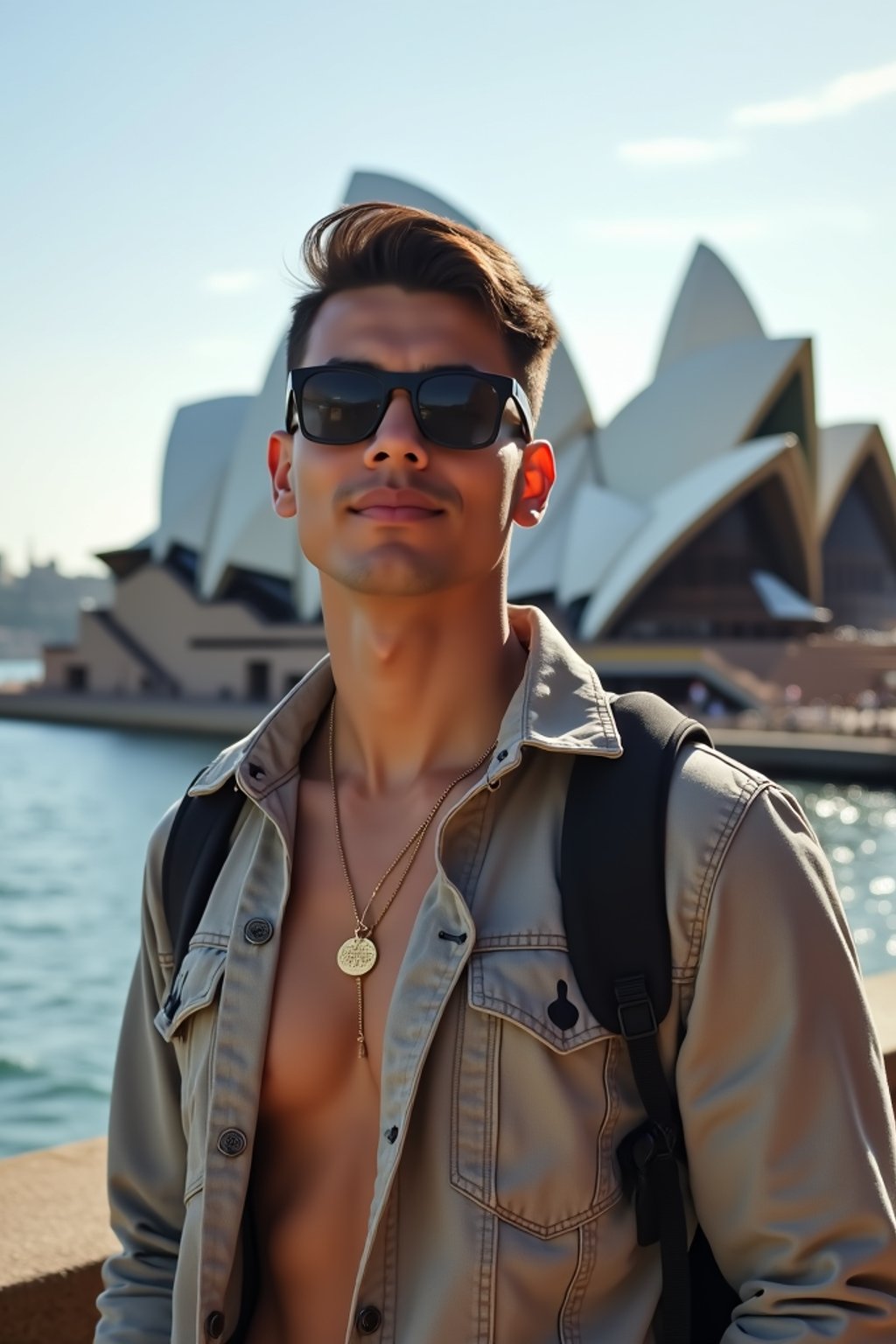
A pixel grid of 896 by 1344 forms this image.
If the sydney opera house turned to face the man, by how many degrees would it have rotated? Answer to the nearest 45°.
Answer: approximately 45° to its right

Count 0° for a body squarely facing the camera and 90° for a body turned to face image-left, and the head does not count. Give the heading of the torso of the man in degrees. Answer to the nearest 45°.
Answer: approximately 45°

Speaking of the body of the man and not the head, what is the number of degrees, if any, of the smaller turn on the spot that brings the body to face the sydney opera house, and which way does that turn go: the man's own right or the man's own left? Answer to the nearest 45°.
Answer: approximately 135° to the man's own right

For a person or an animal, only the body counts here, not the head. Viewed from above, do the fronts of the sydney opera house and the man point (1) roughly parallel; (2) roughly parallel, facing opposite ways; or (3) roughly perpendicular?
roughly perpendicular
